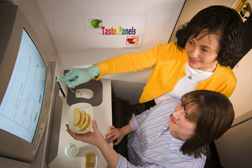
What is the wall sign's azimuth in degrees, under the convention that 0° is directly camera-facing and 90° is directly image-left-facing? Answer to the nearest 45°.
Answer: approximately 0°

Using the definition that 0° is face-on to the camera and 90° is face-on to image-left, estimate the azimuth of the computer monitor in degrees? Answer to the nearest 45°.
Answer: approximately 315°

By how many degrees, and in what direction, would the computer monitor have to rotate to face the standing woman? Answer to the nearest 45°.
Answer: approximately 45° to its left

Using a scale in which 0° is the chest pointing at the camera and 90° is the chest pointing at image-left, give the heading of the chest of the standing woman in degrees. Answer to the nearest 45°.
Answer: approximately 45°
